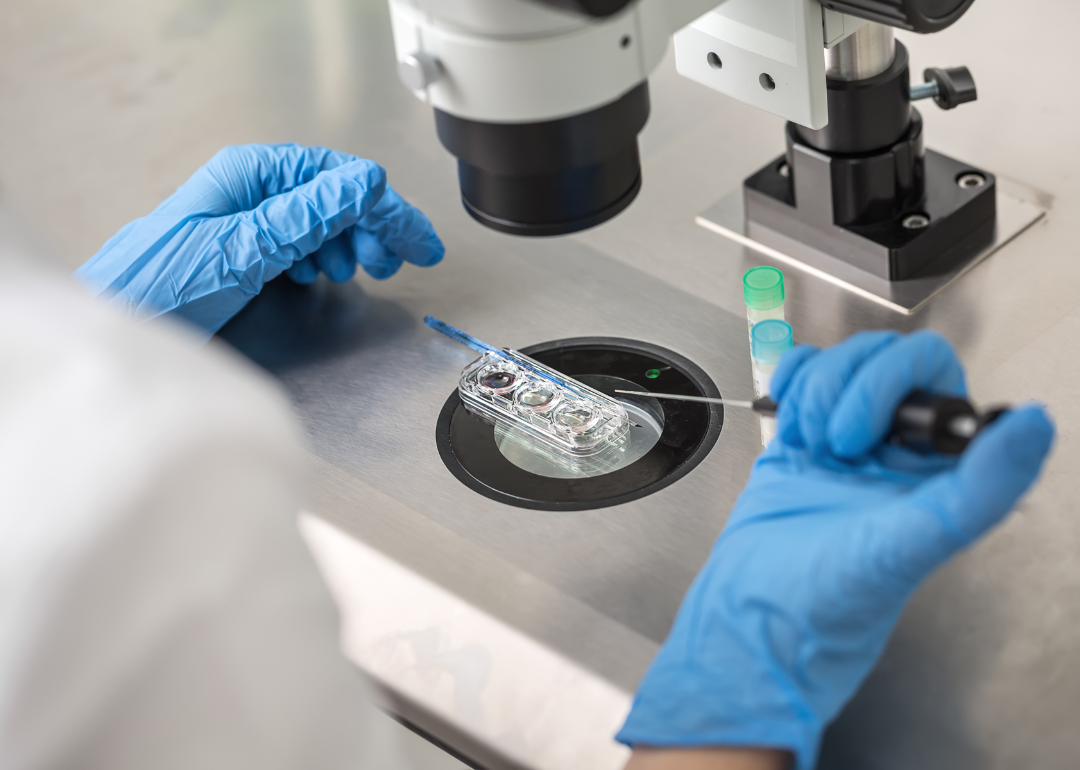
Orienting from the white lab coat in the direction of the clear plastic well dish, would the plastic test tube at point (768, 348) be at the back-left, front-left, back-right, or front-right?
front-right

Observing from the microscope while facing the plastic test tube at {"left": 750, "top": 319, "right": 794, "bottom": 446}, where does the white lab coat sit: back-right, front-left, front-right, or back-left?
front-right

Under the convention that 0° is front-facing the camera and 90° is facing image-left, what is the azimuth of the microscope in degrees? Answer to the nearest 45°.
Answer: approximately 45°

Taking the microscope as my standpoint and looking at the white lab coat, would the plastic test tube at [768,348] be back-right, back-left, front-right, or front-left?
front-left
